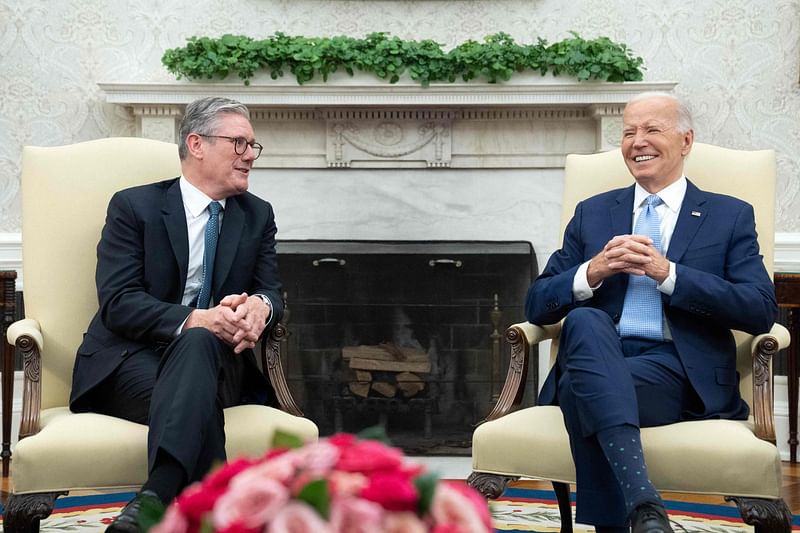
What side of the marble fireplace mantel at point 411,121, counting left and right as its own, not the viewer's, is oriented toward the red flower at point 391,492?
front

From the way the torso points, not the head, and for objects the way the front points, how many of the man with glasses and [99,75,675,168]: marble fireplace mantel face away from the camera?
0

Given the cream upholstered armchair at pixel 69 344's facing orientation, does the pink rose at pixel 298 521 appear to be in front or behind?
in front

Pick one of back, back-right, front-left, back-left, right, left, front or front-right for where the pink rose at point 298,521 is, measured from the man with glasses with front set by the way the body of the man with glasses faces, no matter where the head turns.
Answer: front-right

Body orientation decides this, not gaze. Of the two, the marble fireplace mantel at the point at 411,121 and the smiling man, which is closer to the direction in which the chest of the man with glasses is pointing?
the smiling man

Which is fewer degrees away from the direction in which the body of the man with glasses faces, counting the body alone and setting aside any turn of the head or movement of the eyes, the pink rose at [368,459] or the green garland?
the pink rose

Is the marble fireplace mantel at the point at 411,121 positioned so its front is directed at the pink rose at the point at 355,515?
yes

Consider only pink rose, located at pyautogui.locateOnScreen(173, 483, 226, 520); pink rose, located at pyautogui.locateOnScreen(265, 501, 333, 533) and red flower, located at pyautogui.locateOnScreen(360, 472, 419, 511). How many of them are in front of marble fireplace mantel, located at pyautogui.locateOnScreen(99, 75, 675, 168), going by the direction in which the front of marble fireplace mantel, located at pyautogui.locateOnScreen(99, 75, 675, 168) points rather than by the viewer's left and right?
3

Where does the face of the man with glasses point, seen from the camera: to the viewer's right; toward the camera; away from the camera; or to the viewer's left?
to the viewer's right

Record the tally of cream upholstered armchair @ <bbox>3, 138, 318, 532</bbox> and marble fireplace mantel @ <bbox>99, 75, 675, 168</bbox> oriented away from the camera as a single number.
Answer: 0

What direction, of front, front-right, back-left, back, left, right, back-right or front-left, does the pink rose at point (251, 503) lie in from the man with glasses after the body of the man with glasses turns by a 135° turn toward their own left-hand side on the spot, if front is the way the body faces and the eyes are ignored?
back

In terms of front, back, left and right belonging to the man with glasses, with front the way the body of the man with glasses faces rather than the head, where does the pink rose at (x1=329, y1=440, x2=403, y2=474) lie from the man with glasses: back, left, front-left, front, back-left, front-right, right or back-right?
front-right

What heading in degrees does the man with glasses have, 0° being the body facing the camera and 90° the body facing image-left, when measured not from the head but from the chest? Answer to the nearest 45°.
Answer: approximately 315°

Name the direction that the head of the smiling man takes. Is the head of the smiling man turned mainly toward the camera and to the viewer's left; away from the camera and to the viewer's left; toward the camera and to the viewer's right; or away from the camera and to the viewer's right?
toward the camera and to the viewer's left
